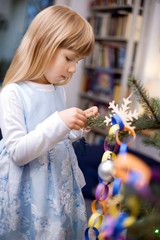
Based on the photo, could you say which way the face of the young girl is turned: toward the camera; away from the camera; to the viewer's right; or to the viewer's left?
to the viewer's right

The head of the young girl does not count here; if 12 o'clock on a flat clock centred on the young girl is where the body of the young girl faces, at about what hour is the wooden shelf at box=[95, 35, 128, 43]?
The wooden shelf is roughly at 8 o'clock from the young girl.

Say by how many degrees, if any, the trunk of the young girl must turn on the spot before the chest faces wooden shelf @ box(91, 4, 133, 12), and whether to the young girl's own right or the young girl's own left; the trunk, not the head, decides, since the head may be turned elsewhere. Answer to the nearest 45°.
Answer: approximately 135° to the young girl's own left

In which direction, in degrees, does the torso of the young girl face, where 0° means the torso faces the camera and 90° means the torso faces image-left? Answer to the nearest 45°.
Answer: approximately 315°
